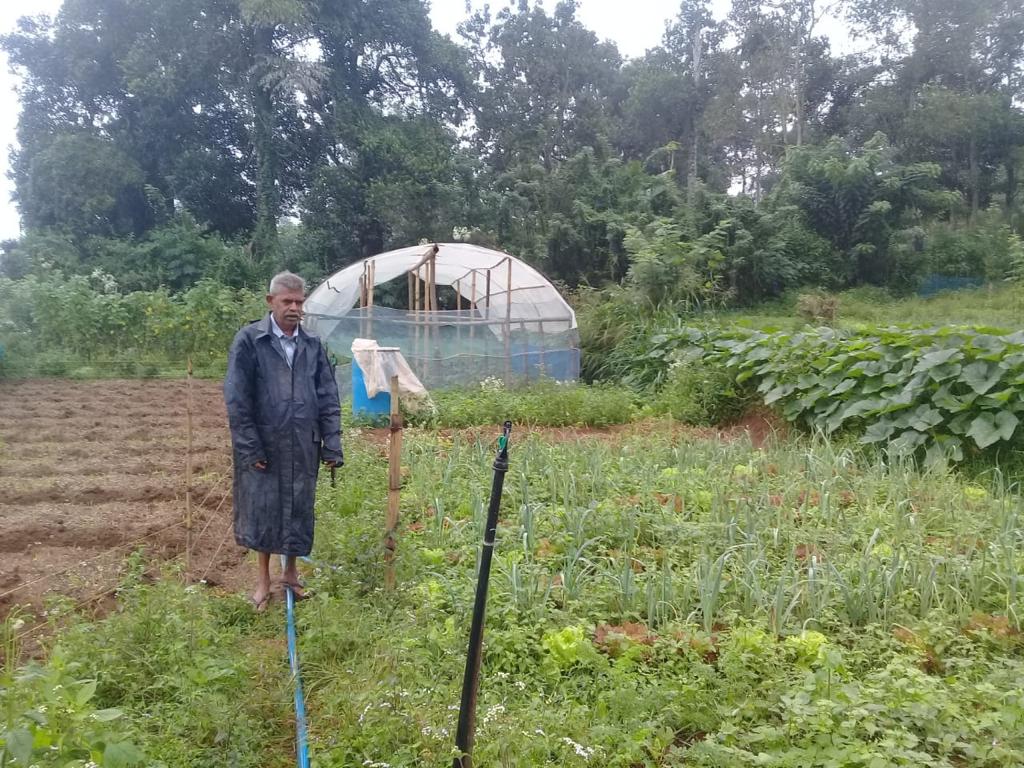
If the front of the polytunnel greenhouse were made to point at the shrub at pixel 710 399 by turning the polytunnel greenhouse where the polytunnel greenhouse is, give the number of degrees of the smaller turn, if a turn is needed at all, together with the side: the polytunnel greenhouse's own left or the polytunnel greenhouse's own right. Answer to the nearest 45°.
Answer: approximately 45° to the polytunnel greenhouse's own left

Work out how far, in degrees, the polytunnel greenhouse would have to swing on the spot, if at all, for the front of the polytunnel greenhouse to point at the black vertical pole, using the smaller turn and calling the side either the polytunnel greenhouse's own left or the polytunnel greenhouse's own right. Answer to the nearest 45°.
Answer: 0° — it already faces it

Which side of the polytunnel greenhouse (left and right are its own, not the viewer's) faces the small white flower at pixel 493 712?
front

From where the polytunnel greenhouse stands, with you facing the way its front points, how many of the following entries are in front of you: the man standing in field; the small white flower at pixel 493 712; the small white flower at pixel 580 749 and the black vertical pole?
4

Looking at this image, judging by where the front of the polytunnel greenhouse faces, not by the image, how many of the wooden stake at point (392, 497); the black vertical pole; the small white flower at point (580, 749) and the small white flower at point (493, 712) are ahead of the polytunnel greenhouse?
4

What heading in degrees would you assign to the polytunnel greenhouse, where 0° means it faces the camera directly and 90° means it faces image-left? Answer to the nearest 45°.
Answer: approximately 0°

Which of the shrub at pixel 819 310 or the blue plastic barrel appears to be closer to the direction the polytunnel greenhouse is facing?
the blue plastic barrel

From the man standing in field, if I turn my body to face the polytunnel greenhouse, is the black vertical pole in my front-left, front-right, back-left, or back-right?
back-right

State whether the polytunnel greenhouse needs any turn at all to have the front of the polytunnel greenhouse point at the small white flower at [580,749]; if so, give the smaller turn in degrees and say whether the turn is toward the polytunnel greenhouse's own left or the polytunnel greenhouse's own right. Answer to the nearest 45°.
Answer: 0° — it already faces it

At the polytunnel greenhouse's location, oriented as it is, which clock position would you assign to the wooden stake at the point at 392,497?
The wooden stake is roughly at 12 o'clock from the polytunnel greenhouse.

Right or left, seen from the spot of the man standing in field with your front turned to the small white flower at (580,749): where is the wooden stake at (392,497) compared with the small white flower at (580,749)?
left

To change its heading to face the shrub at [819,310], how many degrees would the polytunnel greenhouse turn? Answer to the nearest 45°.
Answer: approximately 135° to its left
